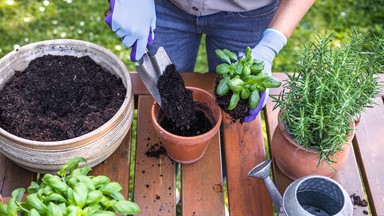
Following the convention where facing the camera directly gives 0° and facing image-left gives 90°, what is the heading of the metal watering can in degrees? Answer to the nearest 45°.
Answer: approximately 90°

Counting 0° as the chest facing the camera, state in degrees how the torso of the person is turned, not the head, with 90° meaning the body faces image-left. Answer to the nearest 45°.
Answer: approximately 0°

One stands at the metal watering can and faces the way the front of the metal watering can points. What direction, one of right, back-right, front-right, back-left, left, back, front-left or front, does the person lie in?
front-right

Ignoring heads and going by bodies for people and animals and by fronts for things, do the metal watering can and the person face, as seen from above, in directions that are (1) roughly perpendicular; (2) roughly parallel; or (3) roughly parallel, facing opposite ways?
roughly perpendicular

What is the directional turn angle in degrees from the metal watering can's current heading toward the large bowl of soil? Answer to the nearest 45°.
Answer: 0° — it already faces it
